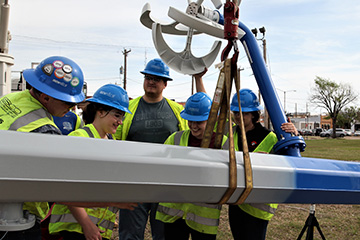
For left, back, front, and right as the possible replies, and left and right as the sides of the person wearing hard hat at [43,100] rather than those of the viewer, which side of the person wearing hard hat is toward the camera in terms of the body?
right

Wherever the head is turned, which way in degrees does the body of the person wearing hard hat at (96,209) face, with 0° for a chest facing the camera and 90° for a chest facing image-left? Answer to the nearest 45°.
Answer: approximately 315°

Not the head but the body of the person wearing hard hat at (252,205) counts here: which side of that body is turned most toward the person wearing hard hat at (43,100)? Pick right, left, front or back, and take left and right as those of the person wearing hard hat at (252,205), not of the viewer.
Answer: front

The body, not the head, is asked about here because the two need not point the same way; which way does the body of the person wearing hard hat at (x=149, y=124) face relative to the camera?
toward the camera

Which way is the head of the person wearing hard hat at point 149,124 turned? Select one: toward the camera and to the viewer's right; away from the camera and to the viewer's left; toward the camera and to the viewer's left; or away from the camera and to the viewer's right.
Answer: toward the camera and to the viewer's left

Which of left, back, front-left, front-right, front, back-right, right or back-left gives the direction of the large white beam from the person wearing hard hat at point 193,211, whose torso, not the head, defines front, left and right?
front

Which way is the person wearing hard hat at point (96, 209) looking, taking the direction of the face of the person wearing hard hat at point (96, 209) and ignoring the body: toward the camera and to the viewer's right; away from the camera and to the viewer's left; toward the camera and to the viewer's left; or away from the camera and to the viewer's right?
toward the camera and to the viewer's right

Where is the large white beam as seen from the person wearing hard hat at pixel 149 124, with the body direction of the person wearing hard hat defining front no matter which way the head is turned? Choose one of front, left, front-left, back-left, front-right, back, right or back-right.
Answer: front

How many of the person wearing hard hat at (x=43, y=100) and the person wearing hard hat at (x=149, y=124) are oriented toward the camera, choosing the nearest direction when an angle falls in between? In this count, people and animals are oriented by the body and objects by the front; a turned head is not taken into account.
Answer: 1

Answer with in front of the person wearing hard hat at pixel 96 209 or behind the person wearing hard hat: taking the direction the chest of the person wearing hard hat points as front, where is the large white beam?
in front

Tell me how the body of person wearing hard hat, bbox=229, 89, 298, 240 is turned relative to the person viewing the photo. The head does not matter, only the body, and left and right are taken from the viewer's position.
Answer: facing the viewer and to the left of the viewer

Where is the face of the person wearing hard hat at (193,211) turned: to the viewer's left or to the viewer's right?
to the viewer's left

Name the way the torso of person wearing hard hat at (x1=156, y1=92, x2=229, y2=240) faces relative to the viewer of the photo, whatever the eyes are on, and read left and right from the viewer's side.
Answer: facing the viewer

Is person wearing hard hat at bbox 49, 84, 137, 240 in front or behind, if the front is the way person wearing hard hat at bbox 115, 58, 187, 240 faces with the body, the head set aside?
in front
